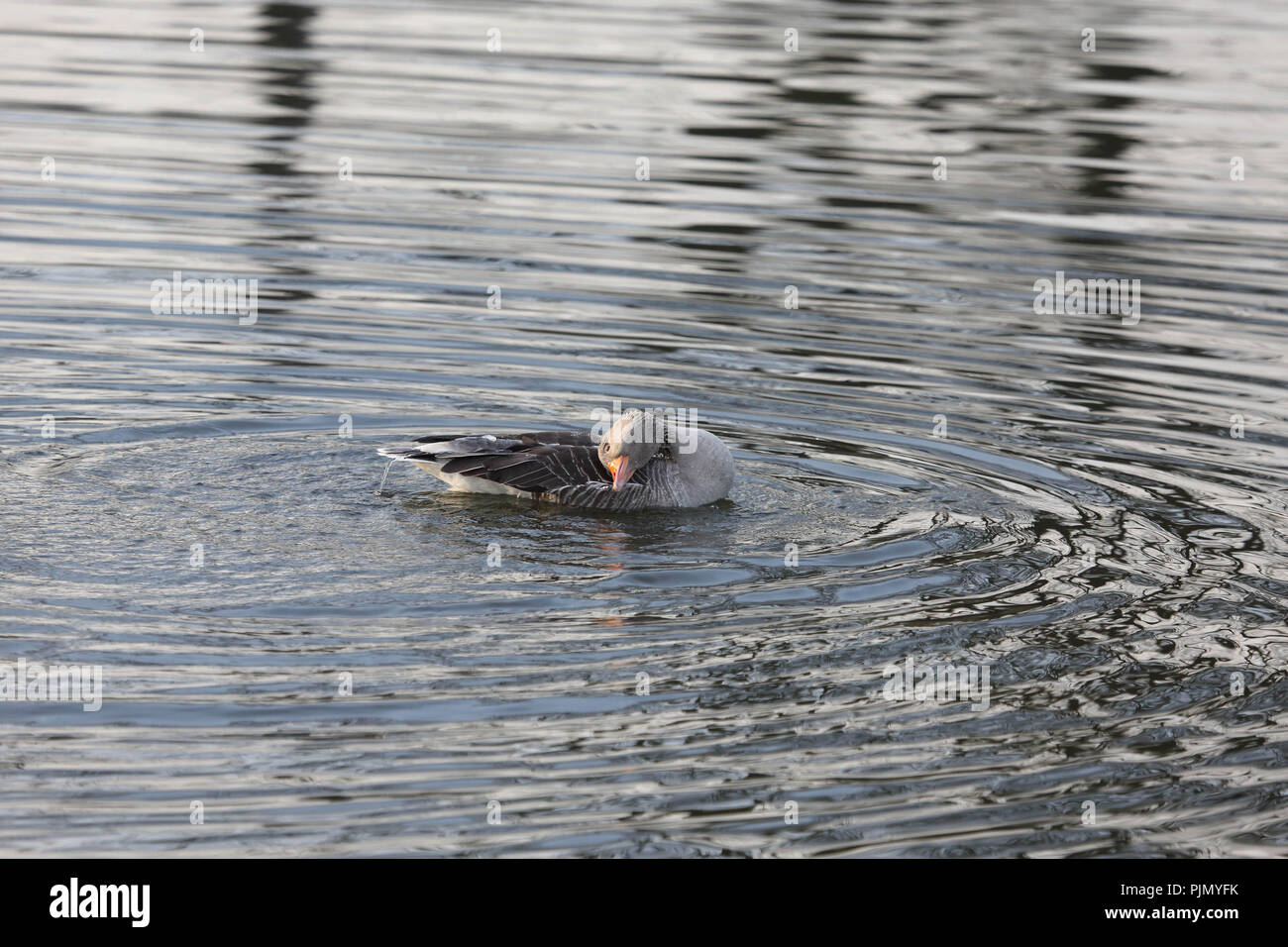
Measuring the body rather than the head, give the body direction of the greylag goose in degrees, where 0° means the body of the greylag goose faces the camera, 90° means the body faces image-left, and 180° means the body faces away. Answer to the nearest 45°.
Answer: approximately 270°
